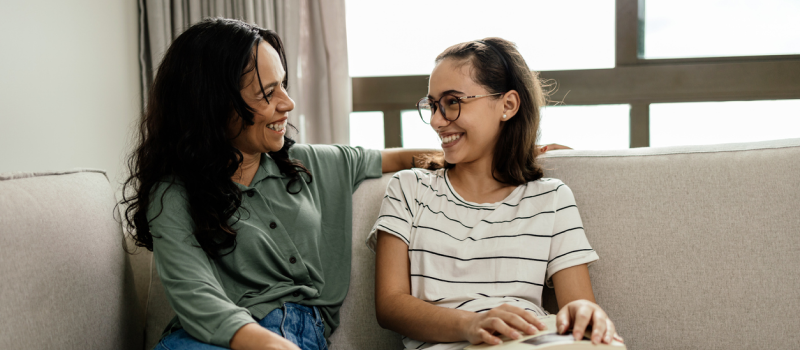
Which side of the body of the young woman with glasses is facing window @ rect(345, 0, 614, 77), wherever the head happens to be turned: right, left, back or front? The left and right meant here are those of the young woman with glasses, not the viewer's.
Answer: back

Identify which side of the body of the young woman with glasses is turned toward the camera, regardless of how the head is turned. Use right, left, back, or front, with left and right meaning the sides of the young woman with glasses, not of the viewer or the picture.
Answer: front

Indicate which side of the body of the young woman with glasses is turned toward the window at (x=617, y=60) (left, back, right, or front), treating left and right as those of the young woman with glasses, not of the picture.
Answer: back

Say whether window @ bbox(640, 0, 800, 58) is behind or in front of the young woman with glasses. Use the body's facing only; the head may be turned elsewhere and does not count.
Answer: behind

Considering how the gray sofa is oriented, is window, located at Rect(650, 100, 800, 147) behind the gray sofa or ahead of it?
behind

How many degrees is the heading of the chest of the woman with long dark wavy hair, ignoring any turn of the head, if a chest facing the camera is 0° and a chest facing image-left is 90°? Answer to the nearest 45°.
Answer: approximately 315°

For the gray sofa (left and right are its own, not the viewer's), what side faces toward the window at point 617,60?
back

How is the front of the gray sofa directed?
toward the camera

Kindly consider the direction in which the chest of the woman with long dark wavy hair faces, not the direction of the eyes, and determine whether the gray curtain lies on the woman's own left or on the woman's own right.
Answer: on the woman's own left

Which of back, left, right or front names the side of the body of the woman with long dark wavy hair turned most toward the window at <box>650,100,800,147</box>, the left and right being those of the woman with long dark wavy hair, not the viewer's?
left

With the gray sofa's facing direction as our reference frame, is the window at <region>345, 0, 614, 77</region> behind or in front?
behind

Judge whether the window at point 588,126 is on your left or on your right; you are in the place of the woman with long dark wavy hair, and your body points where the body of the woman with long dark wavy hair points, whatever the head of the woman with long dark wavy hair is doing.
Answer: on your left
